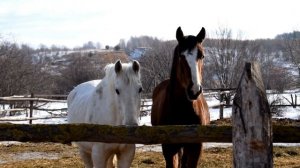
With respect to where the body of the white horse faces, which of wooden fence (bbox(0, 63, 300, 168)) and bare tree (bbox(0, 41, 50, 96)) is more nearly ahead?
the wooden fence

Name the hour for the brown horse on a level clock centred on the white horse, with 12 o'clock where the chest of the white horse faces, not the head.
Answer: The brown horse is roughly at 10 o'clock from the white horse.

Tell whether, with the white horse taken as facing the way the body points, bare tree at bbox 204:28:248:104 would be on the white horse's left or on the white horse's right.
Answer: on the white horse's left

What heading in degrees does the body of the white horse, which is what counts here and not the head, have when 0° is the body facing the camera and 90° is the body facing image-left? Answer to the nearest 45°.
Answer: approximately 315°

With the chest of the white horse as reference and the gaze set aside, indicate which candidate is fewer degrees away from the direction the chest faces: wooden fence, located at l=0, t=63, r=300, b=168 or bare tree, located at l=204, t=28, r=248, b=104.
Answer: the wooden fence

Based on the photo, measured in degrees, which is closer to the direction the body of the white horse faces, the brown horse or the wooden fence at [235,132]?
the wooden fence
